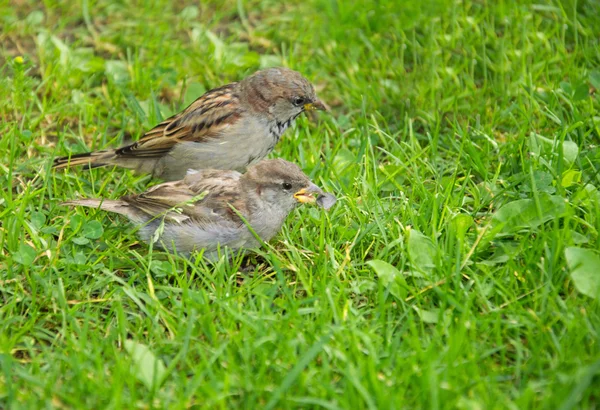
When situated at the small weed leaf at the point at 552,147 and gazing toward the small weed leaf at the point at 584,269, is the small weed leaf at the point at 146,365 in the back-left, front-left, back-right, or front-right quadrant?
front-right

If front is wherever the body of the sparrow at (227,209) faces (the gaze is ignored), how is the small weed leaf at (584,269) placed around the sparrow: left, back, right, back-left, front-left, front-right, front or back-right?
front-right

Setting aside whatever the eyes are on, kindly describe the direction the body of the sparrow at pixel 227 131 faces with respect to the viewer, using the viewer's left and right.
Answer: facing to the right of the viewer

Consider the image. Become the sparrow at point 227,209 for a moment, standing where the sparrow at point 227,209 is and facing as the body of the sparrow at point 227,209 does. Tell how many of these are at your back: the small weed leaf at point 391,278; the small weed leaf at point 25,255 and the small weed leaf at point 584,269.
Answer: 1

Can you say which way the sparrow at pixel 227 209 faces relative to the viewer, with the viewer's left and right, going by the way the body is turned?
facing to the right of the viewer

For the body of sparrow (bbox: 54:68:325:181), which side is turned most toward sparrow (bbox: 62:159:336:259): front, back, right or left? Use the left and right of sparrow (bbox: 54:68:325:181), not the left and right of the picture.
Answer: right

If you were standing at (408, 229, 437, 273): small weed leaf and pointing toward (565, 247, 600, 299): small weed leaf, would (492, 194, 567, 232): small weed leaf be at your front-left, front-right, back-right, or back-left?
front-left

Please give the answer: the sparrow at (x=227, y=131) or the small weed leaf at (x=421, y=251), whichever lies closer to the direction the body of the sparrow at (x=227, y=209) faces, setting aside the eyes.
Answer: the small weed leaf

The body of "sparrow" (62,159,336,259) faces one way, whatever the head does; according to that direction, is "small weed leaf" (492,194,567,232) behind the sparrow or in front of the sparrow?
in front

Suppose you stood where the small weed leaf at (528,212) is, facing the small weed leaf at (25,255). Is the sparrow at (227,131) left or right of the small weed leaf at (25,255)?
right

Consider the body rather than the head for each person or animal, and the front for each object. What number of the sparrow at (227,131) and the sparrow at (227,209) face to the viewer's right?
2

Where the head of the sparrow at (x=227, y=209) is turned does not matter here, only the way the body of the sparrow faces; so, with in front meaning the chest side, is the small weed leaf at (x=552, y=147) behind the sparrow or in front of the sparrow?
in front
